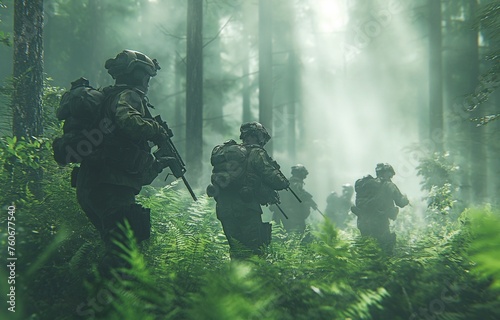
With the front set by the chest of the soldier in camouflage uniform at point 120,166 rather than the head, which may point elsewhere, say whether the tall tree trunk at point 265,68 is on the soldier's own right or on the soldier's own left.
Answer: on the soldier's own left

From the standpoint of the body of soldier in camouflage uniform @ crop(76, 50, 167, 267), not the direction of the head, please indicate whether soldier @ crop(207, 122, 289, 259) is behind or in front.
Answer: in front

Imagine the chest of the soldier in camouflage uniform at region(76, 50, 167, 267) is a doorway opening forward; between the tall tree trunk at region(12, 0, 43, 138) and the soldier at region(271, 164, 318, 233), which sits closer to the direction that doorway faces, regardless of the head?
the soldier

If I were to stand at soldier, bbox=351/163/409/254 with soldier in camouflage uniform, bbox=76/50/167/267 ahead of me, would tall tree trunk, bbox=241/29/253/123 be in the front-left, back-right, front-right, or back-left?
back-right

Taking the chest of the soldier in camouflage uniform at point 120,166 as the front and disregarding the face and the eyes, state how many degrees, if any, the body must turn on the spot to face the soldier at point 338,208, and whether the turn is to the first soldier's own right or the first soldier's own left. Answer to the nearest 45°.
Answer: approximately 45° to the first soldier's own left

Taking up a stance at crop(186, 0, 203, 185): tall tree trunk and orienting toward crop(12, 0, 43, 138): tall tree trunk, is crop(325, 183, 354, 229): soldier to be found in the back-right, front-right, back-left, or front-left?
back-left

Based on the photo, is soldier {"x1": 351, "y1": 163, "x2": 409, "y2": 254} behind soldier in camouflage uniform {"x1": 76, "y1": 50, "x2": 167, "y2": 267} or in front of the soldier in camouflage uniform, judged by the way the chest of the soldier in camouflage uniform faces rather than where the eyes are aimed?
in front

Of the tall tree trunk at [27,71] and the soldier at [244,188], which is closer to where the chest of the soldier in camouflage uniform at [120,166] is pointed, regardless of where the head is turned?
the soldier
